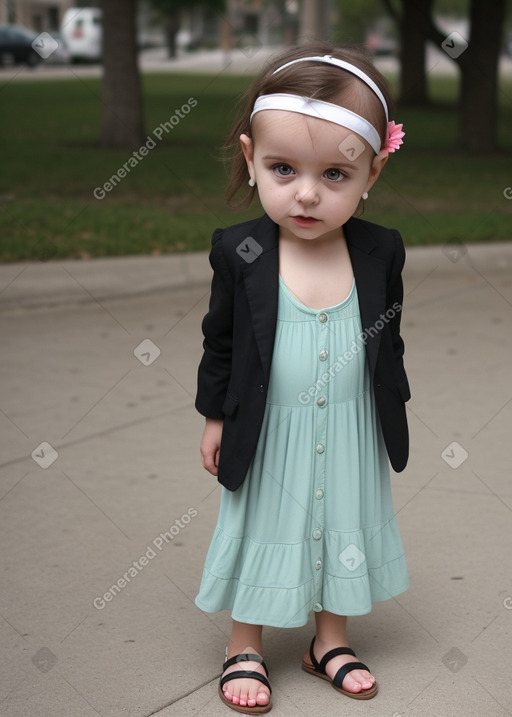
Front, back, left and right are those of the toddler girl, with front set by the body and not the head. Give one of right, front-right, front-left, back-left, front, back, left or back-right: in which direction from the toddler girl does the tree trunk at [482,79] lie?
back

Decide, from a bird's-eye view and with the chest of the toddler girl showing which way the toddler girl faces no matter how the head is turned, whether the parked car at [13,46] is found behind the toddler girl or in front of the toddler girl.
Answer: behind

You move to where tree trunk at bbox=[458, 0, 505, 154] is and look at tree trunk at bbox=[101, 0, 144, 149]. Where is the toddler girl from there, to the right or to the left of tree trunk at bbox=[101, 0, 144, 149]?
left

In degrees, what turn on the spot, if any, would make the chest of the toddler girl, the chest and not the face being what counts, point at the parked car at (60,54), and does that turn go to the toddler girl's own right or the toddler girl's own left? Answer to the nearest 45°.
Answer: approximately 180°

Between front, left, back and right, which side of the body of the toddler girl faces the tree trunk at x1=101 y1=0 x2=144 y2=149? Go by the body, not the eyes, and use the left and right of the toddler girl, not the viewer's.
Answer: back

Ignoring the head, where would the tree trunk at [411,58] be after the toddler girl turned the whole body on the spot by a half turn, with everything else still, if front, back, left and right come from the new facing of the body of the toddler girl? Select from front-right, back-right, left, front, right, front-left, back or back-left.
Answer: front

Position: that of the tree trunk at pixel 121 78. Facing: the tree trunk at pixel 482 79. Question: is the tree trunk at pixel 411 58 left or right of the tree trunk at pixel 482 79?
left

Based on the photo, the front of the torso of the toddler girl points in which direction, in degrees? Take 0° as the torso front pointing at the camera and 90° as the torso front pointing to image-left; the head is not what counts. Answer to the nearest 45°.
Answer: approximately 0°

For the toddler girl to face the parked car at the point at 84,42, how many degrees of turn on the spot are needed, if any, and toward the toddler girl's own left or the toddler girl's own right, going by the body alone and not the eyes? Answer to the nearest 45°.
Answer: approximately 180°

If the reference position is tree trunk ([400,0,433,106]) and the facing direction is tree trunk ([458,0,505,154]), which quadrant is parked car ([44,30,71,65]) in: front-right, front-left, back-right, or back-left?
back-right
